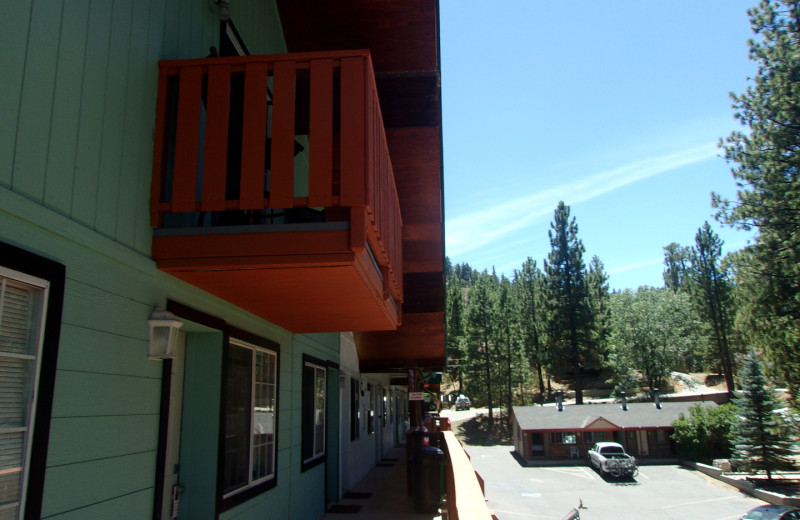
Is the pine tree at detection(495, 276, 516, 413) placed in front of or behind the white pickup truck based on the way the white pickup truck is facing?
in front

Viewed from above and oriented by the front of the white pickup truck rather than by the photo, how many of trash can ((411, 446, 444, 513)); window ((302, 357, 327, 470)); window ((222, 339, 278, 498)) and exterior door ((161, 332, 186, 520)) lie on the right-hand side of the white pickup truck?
0

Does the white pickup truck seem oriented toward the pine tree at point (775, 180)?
no

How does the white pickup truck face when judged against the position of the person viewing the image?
facing away from the viewer and to the left of the viewer

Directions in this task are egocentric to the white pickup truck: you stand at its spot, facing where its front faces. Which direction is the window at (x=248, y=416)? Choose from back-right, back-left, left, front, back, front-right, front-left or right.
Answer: back-left

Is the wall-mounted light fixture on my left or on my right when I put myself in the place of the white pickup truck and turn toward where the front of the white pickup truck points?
on my left

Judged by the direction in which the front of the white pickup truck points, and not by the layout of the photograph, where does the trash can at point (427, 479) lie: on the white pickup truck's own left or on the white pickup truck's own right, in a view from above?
on the white pickup truck's own left

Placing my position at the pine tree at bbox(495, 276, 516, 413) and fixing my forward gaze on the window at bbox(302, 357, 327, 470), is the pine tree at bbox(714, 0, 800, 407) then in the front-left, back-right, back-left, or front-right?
front-left

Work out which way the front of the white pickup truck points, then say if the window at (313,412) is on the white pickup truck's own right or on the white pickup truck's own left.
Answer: on the white pickup truck's own left

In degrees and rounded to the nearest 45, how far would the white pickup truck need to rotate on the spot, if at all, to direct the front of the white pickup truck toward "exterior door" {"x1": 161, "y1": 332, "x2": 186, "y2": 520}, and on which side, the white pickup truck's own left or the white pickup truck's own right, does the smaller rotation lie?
approximately 135° to the white pickup truck's own left
